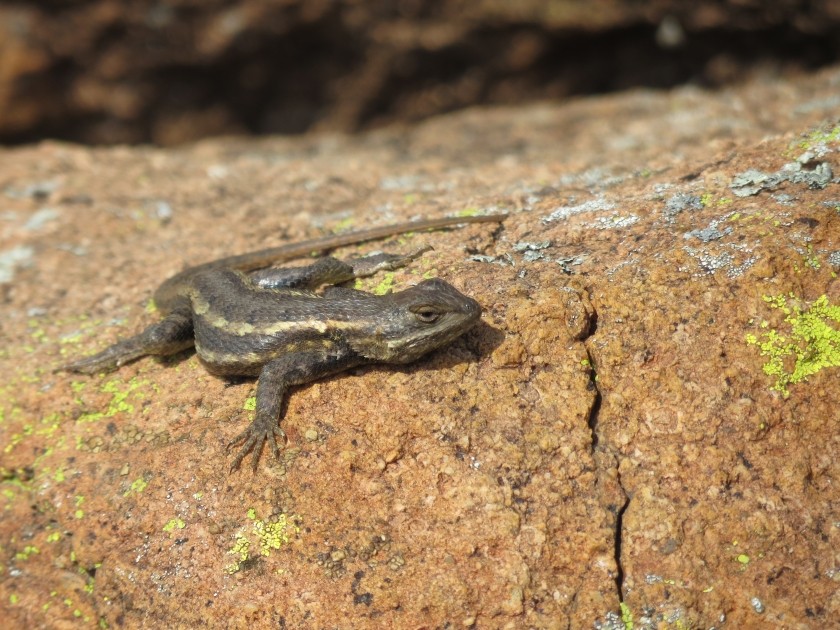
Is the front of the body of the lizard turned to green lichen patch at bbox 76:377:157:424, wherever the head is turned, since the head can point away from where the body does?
no

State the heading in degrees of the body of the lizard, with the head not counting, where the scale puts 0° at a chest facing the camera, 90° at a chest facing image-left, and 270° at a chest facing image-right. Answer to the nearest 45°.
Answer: approximately 270°

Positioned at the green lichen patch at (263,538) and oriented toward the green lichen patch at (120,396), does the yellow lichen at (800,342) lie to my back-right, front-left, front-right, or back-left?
back-right

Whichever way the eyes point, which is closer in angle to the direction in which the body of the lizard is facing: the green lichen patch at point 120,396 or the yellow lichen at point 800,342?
the yellow lichen

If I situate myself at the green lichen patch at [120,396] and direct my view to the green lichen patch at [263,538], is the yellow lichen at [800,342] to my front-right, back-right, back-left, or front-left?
front-left

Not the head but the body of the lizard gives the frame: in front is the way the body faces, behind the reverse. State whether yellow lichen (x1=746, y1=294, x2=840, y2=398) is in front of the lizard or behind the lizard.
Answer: in front

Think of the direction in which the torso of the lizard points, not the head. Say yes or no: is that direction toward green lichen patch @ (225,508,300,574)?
no

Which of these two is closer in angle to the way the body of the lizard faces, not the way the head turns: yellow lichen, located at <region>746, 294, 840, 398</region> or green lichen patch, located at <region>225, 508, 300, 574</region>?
the yellow lichen

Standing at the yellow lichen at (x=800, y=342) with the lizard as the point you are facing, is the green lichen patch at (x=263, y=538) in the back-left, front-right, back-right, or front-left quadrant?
front-left
